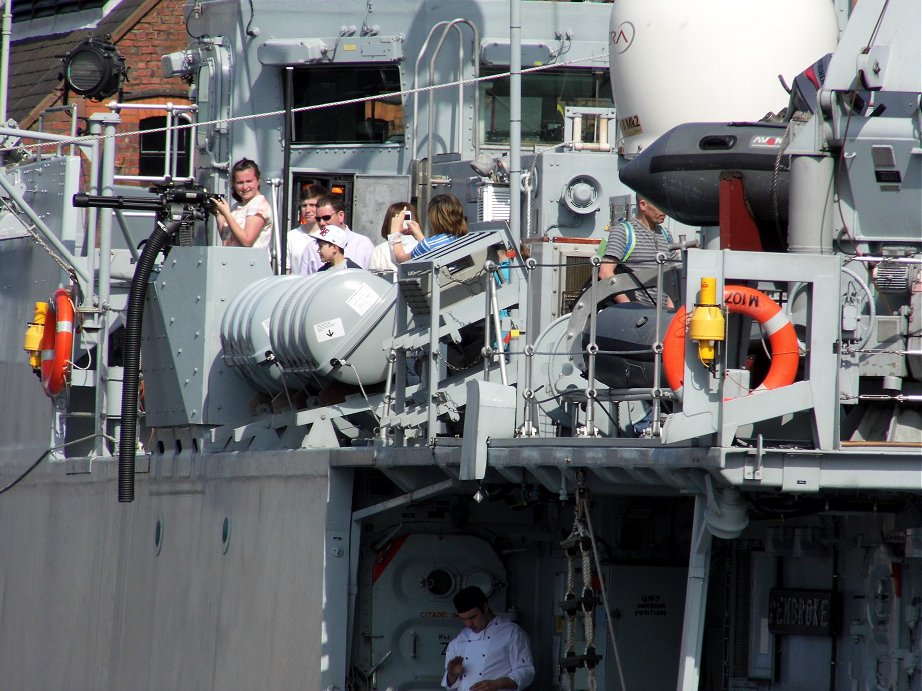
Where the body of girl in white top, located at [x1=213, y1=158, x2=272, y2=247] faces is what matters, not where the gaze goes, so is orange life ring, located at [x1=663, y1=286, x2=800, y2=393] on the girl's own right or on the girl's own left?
on the girl's own left

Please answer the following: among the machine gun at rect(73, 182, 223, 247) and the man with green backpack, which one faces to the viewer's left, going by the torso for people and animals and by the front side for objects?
the machine gun

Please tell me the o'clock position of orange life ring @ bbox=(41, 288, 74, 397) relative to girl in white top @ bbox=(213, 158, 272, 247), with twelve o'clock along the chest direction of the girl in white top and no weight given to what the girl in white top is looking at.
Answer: The orange life ring is roughly at 3 o'clock from the girl in white top.

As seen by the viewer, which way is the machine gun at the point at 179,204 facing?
to the viewer's left

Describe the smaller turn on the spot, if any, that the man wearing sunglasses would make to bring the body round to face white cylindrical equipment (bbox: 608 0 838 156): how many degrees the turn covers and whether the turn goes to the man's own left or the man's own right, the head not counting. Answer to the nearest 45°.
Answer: approximately 135° to the man's own left

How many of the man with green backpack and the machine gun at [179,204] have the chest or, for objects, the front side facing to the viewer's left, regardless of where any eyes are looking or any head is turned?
1

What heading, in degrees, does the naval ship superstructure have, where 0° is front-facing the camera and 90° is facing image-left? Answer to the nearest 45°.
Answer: approximately 90°

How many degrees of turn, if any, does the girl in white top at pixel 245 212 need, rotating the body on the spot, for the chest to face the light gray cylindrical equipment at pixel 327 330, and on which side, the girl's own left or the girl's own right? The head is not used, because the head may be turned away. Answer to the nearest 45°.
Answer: approximately 45° to the girl's own left

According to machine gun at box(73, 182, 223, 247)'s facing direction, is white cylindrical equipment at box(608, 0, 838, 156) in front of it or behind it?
behind

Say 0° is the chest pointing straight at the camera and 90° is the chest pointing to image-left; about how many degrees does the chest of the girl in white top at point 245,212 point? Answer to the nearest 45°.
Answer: approximately 45°
